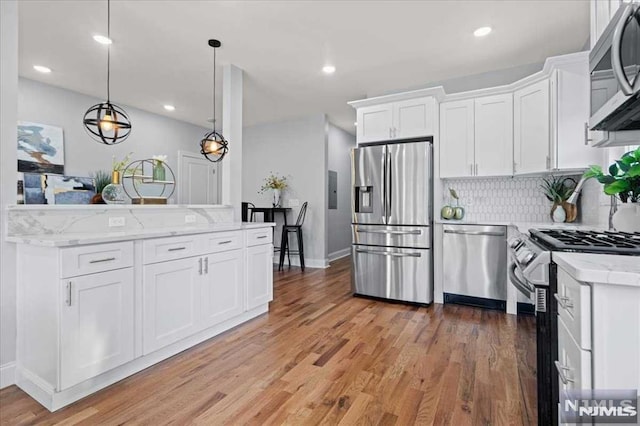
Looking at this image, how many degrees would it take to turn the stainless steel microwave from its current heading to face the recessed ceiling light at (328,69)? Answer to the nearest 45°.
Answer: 0° — it already faces it

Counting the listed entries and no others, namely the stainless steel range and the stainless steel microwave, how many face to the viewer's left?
2

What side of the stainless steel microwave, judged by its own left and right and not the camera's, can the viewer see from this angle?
left

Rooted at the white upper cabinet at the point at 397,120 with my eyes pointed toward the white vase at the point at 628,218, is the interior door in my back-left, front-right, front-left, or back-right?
back-right

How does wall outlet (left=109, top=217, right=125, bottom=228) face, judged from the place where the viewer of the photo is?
facing the viewer and to the right of the viewer

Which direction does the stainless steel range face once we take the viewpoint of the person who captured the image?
facing to the left of the viewer

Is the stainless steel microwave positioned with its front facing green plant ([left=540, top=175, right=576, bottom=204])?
no

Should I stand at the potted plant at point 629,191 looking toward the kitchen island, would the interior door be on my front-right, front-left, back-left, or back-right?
front-right

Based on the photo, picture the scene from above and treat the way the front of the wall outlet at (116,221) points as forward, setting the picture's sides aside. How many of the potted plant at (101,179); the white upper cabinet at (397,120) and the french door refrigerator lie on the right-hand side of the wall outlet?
0

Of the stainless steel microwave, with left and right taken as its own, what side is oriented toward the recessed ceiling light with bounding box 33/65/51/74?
front

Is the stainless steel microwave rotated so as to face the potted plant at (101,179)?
yes

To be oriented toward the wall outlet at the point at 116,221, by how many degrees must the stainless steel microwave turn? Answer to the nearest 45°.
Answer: approximately 45° to its left

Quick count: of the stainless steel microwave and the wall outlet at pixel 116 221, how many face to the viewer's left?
1

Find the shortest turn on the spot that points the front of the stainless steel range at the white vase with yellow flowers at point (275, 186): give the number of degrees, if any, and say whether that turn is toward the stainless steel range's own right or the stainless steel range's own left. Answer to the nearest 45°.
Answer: approximately 45° to the stainless steel range's own right

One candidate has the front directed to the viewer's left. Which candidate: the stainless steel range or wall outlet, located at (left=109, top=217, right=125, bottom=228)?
the stainless steel range

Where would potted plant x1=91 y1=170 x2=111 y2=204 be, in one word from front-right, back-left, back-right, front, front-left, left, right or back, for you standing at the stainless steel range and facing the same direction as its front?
front
